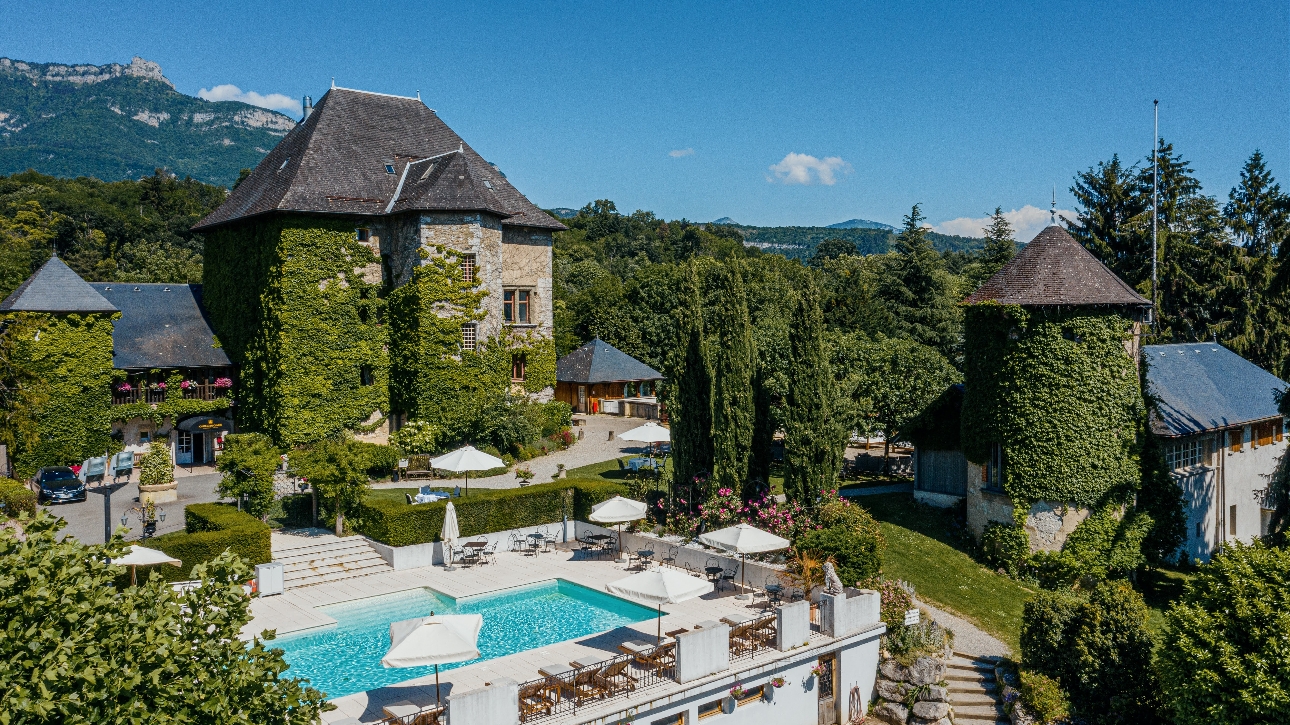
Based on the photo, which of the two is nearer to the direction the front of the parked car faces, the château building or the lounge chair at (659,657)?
the lounge chair

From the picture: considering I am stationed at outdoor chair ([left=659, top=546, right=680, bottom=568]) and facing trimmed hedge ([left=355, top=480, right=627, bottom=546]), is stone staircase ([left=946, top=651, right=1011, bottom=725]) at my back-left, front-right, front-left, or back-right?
back-left

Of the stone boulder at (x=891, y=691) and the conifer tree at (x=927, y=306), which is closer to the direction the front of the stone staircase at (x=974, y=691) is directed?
the stone boulder

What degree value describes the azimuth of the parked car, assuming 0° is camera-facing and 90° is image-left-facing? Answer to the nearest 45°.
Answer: approximately 315°

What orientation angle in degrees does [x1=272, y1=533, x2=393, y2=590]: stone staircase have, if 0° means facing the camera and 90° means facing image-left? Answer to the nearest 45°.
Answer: approximately 315°

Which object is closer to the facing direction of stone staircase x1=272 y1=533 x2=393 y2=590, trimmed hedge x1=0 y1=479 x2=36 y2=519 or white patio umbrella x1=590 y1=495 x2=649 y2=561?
the white patio umbrella

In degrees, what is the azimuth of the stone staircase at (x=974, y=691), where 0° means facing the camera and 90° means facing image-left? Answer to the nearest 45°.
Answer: approximately 0°
